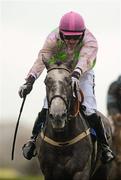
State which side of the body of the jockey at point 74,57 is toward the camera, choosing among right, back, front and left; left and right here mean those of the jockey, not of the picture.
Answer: front
